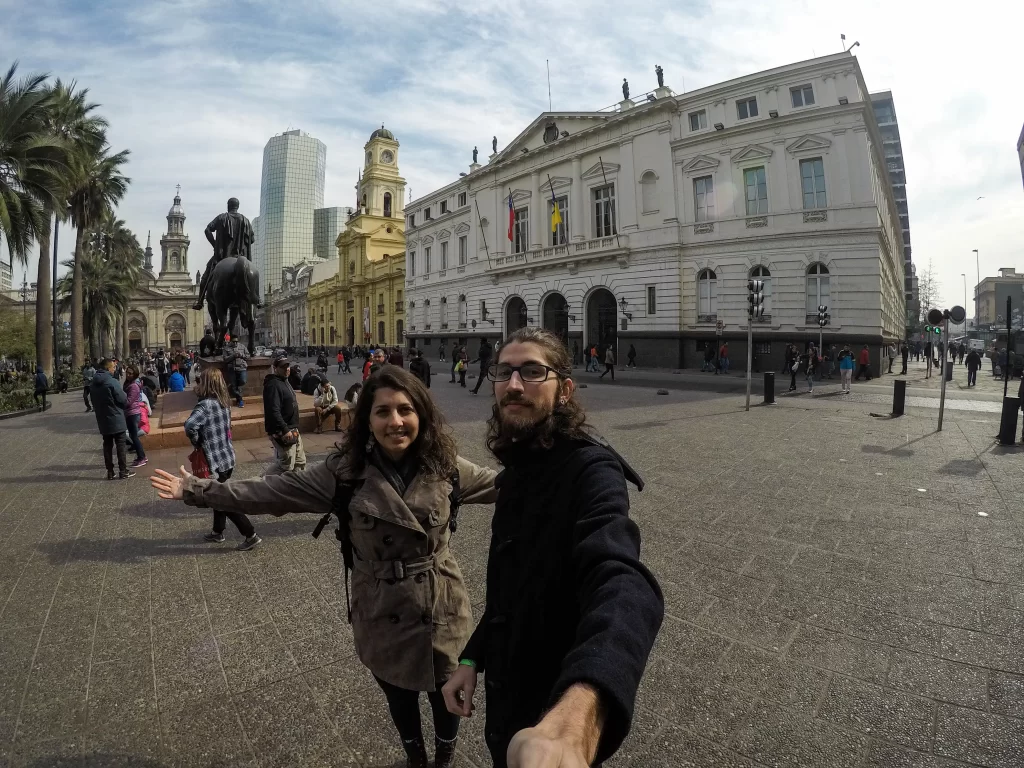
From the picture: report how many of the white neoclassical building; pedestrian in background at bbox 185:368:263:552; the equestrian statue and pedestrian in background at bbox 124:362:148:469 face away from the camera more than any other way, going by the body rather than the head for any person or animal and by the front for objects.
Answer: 1

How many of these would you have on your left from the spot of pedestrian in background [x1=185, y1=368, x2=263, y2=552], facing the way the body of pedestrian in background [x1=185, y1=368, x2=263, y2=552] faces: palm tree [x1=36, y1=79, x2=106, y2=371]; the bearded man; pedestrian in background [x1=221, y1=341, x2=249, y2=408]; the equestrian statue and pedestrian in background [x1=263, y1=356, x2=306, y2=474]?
1

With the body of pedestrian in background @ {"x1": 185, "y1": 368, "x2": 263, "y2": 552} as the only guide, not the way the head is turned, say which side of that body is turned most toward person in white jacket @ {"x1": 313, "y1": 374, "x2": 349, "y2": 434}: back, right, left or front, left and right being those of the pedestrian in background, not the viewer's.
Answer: right

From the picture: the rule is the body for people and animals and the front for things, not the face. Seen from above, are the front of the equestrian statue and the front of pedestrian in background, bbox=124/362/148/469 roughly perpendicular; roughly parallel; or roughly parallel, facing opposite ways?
roughly perpendicular
